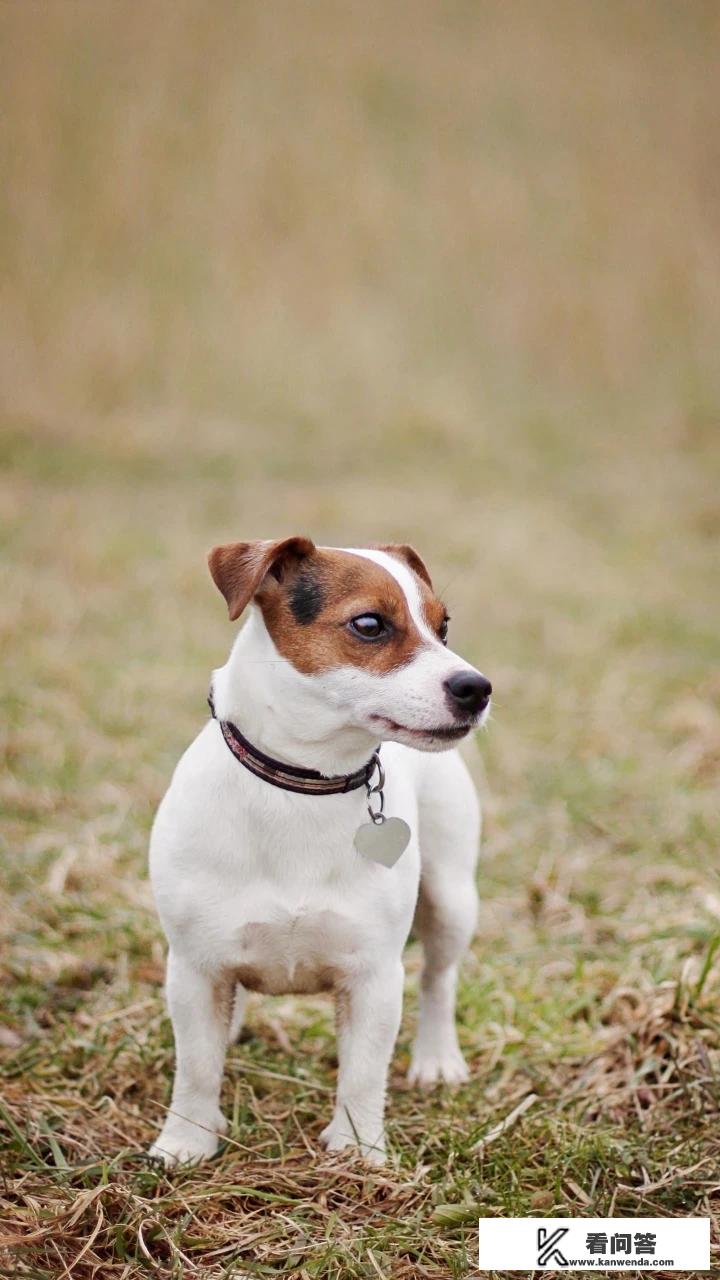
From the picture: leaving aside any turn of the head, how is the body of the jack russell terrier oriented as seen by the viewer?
toward the camera
